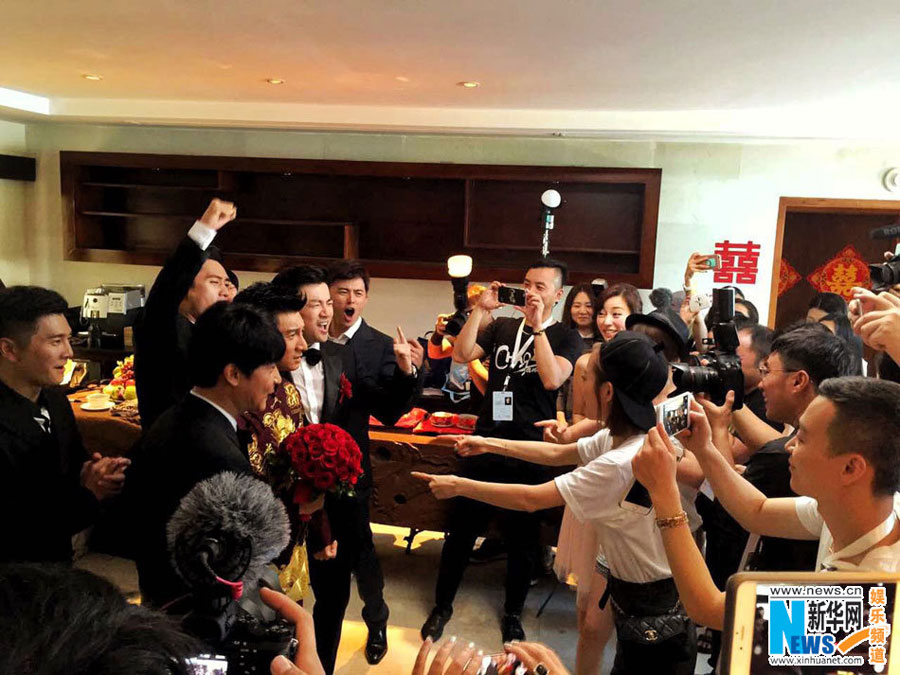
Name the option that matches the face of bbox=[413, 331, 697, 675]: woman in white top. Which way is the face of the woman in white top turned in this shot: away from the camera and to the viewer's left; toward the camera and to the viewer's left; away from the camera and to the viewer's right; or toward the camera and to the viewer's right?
away from the camera and to the viewer's left

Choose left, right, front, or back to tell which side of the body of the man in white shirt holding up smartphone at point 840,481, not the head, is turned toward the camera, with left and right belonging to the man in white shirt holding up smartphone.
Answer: left

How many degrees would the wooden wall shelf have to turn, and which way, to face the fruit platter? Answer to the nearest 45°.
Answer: approximately 45° to its right

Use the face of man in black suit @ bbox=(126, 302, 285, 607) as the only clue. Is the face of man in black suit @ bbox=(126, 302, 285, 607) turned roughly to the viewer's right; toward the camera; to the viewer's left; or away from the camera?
to the viewer's right

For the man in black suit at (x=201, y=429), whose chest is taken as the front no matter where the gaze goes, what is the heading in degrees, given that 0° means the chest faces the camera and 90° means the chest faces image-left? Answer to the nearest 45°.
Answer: approximately 270°

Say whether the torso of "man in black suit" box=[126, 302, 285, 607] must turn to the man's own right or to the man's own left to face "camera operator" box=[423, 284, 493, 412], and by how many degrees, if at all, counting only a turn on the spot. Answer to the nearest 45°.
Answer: approximately 45° to the man's own left

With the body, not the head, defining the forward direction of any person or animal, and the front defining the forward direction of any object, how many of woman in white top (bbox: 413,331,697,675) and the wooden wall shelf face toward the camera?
1

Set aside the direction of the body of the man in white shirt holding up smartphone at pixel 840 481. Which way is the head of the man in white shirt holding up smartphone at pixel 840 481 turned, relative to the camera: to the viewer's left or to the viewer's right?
to the viewer's left

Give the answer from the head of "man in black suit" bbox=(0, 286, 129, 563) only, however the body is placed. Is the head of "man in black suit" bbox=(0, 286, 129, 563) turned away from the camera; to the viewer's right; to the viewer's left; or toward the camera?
to the viewer's right

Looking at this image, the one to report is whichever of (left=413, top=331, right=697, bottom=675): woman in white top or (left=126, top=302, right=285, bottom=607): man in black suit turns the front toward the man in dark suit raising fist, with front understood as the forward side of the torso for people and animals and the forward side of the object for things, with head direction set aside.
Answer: the woman in white top

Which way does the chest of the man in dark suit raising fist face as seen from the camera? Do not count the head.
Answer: to the viewer's right

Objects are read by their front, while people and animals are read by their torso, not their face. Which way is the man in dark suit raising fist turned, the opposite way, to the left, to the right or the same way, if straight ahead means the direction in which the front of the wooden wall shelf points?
to the left

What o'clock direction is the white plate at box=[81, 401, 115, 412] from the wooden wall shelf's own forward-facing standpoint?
The white plate is roughly at 1 o'clock from the wooden wall shelf.
